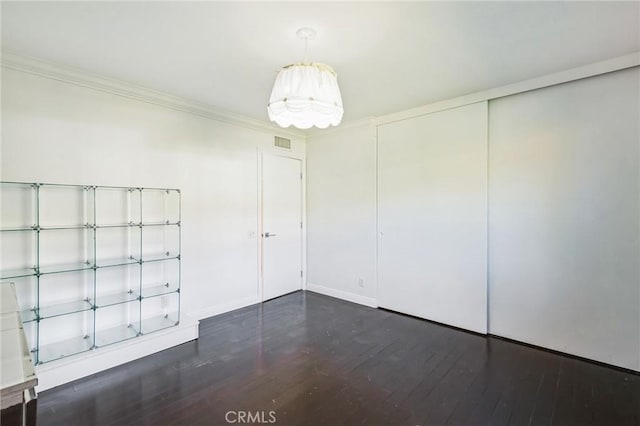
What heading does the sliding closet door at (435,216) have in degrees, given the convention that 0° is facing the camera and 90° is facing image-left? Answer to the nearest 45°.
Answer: approximately 45°

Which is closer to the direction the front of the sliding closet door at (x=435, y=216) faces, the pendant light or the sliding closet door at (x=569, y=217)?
the pendant light

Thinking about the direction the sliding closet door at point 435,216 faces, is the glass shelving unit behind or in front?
in front

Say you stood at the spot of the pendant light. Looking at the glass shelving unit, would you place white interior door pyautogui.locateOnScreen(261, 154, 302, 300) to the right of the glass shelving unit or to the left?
right

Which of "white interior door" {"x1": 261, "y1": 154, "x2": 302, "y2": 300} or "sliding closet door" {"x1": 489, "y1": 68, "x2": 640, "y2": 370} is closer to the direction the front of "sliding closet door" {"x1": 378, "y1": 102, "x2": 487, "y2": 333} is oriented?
the white interior door

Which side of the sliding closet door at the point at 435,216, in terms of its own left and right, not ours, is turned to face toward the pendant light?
front

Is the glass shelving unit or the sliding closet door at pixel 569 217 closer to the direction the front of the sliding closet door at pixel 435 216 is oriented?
the glass shelving unit

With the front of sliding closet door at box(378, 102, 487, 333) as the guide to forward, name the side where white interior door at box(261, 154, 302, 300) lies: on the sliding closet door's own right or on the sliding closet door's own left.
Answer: on the sliding closet door's own right

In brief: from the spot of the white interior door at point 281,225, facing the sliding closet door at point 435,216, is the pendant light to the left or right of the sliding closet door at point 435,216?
right
